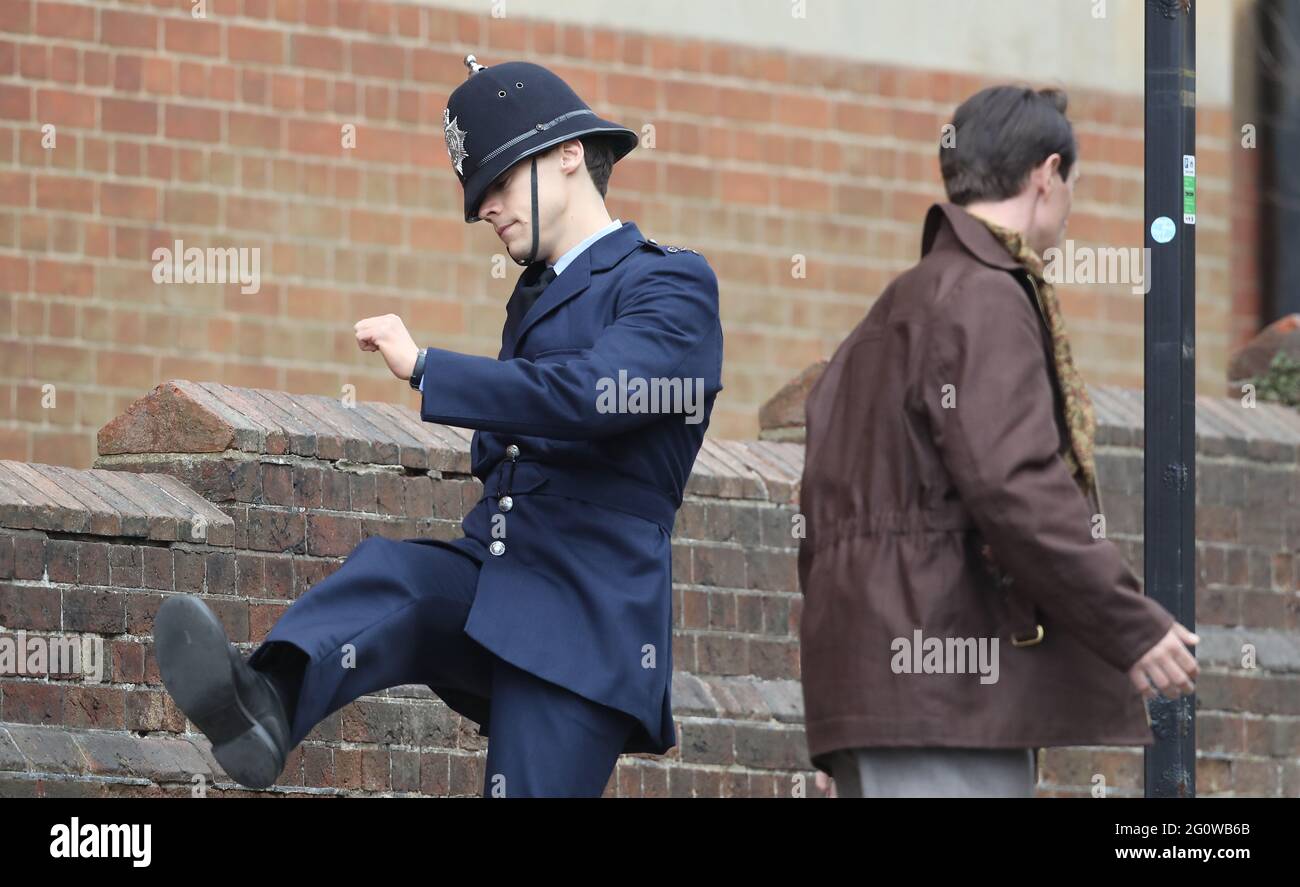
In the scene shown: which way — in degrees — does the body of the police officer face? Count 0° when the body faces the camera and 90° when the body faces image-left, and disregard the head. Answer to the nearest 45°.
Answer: approximately 90°

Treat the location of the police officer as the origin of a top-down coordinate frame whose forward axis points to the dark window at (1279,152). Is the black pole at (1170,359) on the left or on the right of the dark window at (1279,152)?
right

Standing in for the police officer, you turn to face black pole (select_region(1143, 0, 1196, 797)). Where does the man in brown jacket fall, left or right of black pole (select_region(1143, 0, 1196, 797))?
right

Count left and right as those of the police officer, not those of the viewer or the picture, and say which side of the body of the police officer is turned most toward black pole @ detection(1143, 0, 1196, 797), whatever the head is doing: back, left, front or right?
back

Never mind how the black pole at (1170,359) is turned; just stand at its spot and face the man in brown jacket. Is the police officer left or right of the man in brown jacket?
right

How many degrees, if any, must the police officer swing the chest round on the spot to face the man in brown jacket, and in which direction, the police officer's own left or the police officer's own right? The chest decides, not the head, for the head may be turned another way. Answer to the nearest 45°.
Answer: approximately 135° to the police officer's own left

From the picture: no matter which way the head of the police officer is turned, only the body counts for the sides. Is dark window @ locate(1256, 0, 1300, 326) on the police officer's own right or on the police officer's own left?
on the police officer's own right
